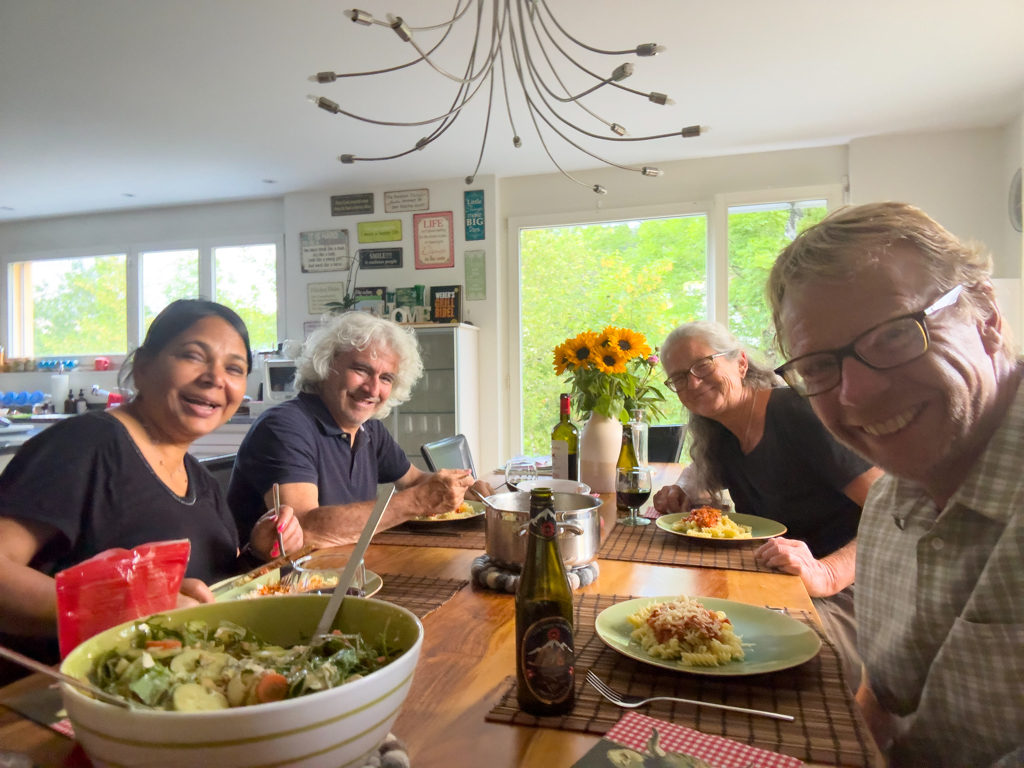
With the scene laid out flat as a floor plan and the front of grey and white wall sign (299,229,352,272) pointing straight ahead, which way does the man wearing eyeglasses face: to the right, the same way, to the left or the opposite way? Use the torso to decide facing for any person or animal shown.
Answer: to the right

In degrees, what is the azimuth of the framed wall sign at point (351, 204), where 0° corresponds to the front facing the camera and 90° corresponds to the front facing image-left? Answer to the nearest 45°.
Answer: approximately 0°

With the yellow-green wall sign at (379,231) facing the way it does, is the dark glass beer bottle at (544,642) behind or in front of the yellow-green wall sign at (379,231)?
in front

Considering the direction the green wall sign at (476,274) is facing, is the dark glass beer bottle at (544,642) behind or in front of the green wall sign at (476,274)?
in front

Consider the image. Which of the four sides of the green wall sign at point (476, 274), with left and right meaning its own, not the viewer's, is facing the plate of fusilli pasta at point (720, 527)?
front

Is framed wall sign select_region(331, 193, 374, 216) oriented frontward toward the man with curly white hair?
yes

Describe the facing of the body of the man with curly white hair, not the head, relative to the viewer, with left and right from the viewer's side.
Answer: facing the viewer and to the right of the viewer

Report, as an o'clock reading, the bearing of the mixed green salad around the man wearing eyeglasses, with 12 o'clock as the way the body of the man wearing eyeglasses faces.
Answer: The mixed green salad is roughly at 12 o'clock from the man wearing eyeglasses.

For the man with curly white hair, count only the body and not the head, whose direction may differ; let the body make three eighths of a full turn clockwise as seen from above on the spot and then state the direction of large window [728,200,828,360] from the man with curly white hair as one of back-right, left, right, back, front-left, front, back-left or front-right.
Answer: back-right

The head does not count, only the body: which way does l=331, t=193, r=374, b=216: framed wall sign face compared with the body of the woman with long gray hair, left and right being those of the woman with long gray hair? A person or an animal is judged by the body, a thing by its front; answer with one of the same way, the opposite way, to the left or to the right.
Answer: to the left

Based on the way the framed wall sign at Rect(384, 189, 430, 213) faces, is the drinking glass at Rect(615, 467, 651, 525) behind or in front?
in front

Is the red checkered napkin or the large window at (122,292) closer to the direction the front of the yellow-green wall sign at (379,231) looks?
the red checkered napkin

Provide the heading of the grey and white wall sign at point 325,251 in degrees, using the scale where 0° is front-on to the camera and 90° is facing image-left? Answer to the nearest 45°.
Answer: approximately 0°
